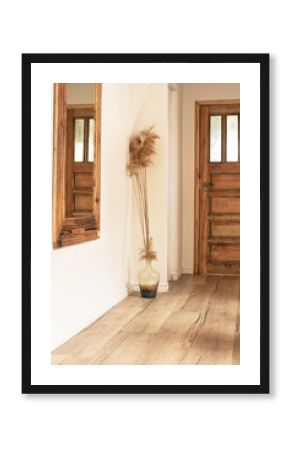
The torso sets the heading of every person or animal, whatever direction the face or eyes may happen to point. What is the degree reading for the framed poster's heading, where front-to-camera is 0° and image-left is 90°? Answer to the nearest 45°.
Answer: approximately 0°

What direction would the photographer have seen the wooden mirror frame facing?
facing the viewer and to the right of the viewer
